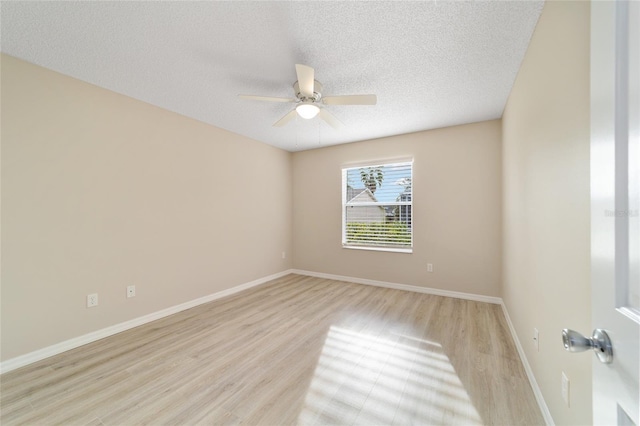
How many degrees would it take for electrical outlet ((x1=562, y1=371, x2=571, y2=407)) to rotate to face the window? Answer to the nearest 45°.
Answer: approximately 45° to its right

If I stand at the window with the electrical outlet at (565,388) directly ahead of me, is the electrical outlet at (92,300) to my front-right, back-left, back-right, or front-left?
front-right

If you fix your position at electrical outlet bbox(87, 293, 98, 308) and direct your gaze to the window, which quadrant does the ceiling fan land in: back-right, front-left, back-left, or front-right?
front-right

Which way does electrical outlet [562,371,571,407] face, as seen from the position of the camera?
facing to the left of the viewer

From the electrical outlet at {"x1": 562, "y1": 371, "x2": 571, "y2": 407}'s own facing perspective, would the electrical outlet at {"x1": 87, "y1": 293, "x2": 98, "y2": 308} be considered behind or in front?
in front

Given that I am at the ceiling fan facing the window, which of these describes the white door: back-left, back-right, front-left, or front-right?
back-right
